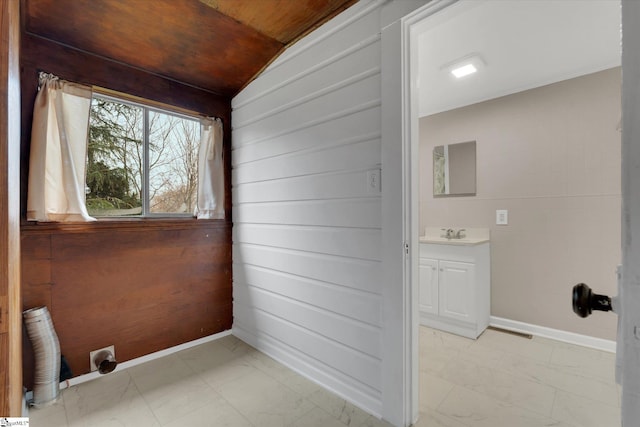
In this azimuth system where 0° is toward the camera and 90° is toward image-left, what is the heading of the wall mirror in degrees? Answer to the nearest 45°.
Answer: approximately 45°

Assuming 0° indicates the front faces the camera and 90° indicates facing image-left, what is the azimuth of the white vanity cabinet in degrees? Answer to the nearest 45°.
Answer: approximately 45°
